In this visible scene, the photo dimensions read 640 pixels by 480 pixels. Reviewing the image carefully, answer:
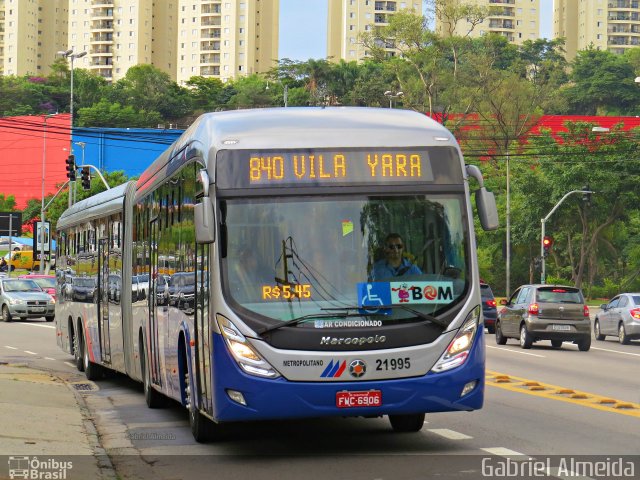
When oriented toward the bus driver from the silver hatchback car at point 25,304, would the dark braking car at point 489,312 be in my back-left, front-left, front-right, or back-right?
front-left

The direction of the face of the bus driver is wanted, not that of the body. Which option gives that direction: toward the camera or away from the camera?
toward the camera

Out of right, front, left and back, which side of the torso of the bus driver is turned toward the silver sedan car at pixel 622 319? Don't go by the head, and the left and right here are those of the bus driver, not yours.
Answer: back

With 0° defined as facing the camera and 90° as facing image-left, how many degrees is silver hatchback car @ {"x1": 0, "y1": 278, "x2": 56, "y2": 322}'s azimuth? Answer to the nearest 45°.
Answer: approximately 315°

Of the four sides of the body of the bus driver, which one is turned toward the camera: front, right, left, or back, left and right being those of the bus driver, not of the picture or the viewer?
front

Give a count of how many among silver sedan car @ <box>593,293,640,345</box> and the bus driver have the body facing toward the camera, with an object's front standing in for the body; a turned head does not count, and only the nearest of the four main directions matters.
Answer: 1

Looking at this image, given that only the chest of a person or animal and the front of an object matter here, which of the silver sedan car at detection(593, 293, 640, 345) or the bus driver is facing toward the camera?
the bus driver

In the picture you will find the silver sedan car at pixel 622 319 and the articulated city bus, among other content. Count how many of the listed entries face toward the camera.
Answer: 1

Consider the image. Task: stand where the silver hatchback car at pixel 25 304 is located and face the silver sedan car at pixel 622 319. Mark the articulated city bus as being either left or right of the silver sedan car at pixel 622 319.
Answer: right

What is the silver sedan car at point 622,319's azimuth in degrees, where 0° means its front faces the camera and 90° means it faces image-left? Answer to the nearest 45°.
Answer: approximately 135°

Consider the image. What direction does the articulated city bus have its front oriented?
toward the camera
